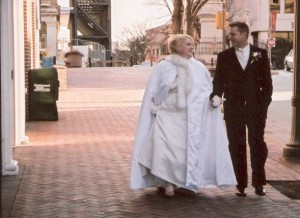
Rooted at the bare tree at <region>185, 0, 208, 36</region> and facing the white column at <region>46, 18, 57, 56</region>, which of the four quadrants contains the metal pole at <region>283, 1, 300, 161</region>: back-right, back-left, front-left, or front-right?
back-left

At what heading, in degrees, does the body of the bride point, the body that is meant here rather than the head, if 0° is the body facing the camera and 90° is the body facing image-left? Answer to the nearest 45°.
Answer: approximately 0°

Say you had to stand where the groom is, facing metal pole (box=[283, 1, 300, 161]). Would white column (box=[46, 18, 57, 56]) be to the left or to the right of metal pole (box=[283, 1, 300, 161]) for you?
left

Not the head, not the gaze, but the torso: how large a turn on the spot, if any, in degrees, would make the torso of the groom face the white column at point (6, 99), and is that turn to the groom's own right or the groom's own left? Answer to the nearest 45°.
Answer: approximately 90° to the groom's own right

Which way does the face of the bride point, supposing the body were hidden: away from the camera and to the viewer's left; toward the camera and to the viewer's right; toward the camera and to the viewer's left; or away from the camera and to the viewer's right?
toward the camera and to the viewer's right

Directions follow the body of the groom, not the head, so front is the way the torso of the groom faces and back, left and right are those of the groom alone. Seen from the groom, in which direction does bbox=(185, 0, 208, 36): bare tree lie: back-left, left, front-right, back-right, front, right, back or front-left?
back

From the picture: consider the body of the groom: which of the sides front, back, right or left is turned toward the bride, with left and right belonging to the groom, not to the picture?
right

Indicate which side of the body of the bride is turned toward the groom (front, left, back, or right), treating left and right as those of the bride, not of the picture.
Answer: left

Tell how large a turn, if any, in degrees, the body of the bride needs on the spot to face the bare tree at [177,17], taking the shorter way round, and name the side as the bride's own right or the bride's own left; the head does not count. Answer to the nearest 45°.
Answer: approximately 180°

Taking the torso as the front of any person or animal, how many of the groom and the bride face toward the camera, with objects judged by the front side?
2

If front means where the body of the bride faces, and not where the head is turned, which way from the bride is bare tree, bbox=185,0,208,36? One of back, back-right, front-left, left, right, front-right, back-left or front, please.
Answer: back

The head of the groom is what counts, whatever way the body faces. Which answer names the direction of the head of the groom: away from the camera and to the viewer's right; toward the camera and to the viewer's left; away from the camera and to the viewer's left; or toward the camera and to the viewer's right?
toward the camera and to the viewer's left
